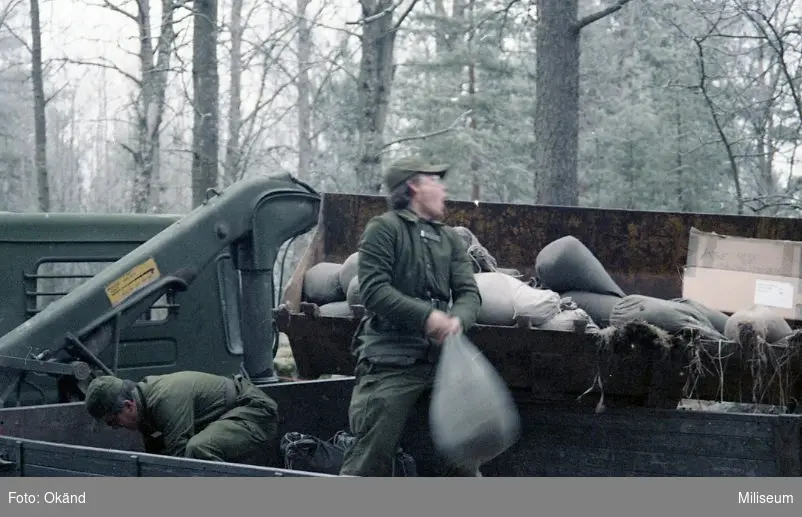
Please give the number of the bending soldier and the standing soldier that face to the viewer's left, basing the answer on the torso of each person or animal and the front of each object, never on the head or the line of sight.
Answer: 1

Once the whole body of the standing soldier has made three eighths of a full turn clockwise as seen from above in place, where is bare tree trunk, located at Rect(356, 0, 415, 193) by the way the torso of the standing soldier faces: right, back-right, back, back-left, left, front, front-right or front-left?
right

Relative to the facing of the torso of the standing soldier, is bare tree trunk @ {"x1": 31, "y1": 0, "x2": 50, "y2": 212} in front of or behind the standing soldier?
behind

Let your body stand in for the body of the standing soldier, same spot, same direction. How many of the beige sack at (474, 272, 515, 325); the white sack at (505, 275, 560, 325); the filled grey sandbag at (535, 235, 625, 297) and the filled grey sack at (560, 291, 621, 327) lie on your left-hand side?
4

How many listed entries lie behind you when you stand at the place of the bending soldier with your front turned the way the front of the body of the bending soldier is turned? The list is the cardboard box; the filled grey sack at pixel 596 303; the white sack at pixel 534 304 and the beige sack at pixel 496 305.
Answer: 4

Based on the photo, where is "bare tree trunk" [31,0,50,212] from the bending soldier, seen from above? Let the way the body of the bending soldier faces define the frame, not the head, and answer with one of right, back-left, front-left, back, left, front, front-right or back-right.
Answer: right

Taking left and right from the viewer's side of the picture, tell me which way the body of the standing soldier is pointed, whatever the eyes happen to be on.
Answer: facing the viewer and to the right of the viewer

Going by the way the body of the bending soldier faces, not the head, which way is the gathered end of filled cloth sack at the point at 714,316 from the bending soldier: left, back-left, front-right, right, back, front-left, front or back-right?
back

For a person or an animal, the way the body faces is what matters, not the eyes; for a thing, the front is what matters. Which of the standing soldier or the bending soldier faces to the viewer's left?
the bending soldier

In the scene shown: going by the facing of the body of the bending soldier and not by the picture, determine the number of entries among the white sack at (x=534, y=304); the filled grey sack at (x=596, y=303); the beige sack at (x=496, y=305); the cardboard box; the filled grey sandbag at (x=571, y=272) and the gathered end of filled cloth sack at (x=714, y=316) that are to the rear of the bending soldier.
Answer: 6

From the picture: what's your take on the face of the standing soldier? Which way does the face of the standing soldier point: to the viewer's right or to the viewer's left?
to the viewer's right

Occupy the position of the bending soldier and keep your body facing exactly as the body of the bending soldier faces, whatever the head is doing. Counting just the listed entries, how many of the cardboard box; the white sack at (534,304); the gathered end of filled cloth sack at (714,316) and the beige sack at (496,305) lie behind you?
4

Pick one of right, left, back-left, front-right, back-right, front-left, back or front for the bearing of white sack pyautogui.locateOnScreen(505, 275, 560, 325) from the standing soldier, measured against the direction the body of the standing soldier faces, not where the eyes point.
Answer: left

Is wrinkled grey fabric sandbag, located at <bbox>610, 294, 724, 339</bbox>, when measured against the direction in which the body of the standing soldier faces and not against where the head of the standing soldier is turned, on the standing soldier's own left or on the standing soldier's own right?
on the standing soldier's own left

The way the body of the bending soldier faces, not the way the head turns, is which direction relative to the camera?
to the viewer's left

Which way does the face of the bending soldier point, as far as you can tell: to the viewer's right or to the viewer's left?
to the viewer's left
